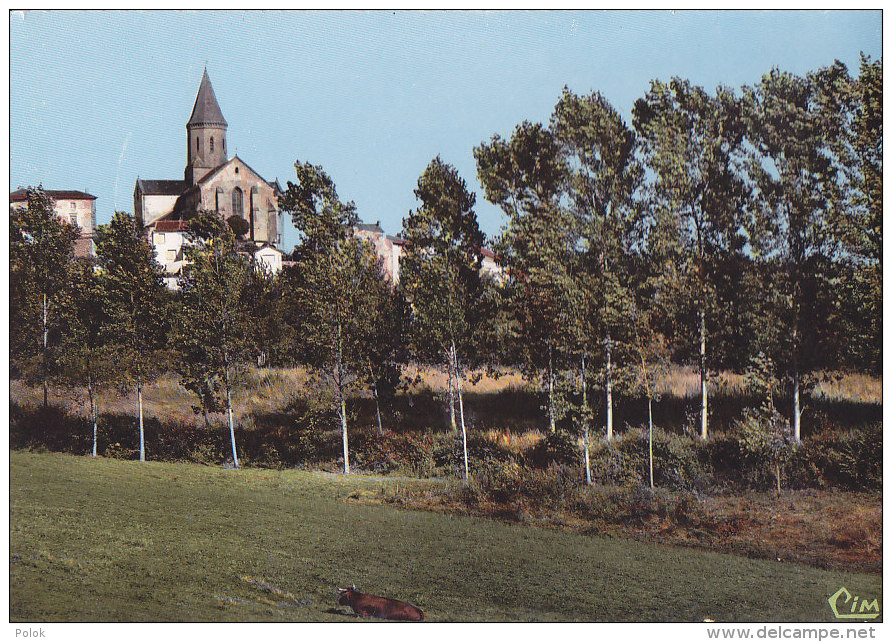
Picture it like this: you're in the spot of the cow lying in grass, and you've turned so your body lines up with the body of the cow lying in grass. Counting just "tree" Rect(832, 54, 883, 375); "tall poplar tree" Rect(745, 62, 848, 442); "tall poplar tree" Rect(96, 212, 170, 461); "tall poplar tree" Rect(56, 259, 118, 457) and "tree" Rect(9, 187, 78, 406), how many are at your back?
2

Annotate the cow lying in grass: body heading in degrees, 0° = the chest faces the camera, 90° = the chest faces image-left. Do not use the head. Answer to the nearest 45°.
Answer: approximately 90°

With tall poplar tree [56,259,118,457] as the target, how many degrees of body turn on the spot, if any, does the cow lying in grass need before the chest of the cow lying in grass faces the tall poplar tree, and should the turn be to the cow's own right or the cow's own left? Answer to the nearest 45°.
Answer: approximately 45° to the cow's own right

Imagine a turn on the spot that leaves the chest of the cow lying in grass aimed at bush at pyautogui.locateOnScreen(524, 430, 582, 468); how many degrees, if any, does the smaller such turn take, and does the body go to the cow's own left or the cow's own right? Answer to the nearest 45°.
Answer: approximately 135° to the cow's own right

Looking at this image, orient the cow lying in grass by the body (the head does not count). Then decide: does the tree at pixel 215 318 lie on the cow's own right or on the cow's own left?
on the cow's own right

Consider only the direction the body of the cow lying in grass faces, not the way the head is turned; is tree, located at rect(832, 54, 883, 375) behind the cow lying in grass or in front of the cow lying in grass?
behind

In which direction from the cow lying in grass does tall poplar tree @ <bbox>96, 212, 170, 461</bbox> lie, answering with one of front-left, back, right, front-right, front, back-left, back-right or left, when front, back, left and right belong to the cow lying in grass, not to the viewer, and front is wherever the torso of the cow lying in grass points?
front-right

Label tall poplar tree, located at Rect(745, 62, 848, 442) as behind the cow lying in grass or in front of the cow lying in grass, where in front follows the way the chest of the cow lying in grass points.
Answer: behind

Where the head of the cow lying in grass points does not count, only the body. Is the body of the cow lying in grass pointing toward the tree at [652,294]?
no

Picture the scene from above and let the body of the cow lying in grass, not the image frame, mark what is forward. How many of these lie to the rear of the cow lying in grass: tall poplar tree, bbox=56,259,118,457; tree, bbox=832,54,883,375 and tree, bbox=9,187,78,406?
1
